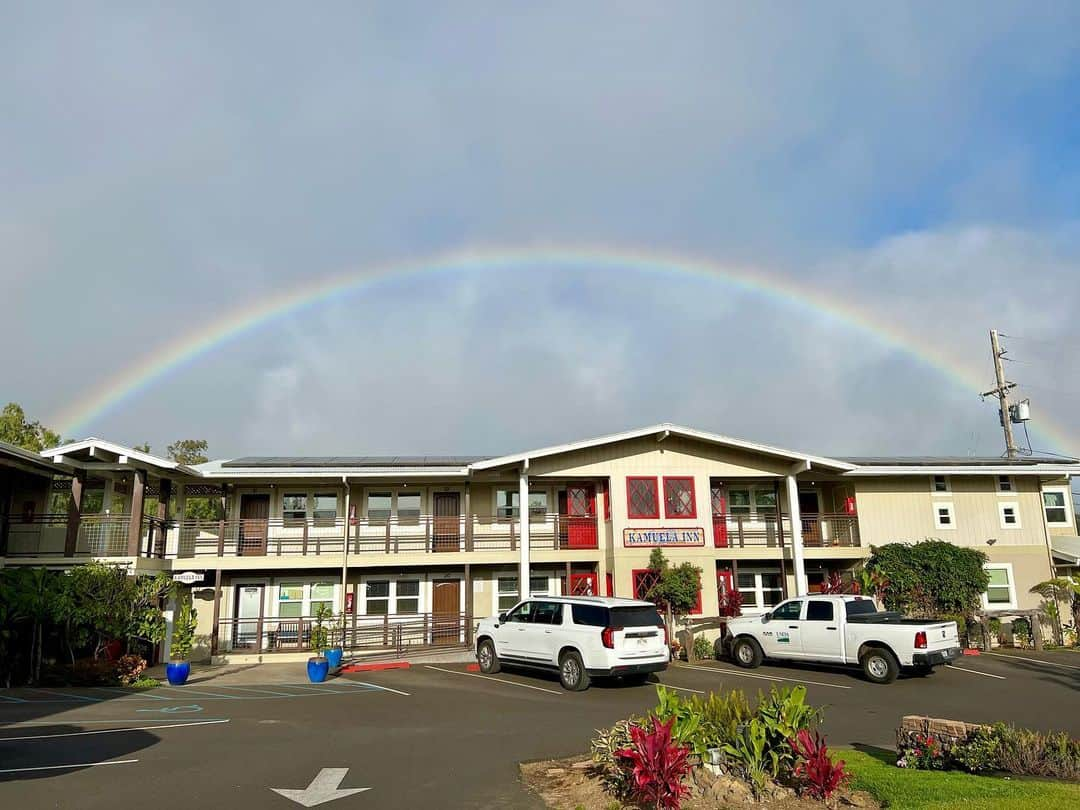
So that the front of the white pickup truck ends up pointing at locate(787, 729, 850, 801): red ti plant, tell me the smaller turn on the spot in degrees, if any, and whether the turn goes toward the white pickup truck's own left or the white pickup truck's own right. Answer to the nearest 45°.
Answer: approximately 135° to the white pickup truck's own left

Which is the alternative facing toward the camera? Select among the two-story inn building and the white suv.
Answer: the two-story inn building

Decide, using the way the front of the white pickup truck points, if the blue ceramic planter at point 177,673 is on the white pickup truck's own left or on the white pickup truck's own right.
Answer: on the white pickup truck's own left

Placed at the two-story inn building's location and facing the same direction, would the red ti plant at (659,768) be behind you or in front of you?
in front

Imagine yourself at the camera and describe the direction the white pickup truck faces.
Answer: facing away from the viewer and to the left of the viewer

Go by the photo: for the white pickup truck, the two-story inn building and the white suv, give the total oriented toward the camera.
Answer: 1

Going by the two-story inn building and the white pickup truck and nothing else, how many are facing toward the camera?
1

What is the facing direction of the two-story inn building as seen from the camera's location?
facing the viewer

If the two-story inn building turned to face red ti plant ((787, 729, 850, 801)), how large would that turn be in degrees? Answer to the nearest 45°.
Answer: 0° — it already faces it

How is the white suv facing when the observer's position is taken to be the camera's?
facing away from the viewer and to the left of the viewer
